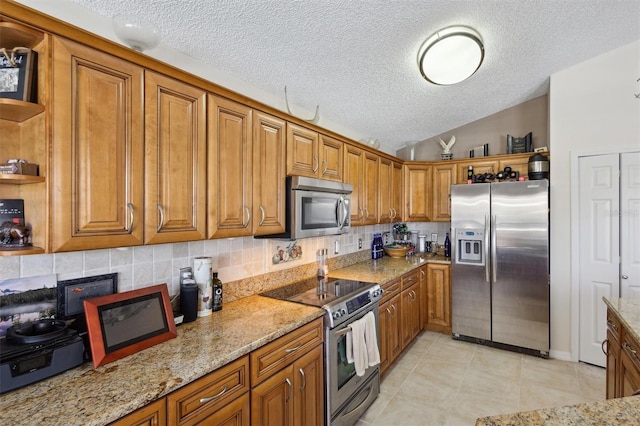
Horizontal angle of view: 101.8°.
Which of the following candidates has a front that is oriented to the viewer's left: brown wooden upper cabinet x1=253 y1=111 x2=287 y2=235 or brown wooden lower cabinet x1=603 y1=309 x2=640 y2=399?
the brown wooden lower cabinet

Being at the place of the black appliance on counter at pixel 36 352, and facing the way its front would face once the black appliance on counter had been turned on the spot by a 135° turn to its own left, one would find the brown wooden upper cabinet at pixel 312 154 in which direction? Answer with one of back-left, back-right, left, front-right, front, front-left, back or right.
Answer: right

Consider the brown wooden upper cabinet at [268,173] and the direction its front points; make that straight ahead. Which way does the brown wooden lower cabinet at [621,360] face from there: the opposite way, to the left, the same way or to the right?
the opposite way

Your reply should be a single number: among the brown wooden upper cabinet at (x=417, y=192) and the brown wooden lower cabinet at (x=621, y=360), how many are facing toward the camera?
1

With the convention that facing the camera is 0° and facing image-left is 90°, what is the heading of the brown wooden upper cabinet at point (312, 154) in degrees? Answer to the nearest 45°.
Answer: approximately 315°

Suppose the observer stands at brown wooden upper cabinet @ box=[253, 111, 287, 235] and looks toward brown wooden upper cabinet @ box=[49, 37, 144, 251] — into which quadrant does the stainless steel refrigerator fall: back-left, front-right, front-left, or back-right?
back-left

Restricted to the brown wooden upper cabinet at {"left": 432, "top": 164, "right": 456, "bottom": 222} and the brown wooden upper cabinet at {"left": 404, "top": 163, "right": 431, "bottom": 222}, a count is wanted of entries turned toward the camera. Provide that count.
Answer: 2

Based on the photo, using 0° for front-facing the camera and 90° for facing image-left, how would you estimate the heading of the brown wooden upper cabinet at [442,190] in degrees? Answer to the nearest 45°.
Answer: approximately 0°

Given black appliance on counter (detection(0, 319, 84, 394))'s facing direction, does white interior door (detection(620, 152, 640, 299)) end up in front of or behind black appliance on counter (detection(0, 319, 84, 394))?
in front

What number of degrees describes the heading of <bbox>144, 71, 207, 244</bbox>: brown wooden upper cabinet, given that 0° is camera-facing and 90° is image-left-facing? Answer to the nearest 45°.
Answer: approximately 315°

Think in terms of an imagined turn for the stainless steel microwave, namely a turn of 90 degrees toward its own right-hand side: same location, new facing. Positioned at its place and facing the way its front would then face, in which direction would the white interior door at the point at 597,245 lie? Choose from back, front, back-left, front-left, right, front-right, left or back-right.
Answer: back-left

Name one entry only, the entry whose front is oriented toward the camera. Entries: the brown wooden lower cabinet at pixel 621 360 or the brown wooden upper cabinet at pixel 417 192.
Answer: the brown wooden upper cabinet

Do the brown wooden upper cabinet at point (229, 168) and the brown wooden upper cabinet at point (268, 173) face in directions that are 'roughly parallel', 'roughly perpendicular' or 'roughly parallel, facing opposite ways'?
roughly parallel

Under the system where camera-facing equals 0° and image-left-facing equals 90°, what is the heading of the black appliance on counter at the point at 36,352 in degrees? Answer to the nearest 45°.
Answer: approximately 315°

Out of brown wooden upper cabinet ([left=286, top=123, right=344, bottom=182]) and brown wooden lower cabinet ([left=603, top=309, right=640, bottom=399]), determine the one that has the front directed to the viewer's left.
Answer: the brown wooden lower cabinet

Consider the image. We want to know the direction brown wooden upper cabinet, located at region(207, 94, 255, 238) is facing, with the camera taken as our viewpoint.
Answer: facing the viewer and to the right of the viewer

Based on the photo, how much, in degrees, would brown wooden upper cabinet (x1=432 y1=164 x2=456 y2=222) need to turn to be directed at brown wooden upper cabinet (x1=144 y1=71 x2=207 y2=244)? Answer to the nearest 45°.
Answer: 0° — it already faces it

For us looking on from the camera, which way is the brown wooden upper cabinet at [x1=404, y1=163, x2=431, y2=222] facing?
facing the viewer

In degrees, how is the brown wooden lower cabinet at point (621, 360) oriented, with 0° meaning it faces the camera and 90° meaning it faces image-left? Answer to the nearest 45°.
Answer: approximately 90°

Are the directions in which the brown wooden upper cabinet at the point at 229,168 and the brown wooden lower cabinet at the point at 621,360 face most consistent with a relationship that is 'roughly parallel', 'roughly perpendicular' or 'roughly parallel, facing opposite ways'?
roughly parallel, facing opposite ways

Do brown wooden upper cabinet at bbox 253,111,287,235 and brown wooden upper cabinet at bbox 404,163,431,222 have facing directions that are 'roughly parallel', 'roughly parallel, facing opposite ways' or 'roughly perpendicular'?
roughly perpendicular

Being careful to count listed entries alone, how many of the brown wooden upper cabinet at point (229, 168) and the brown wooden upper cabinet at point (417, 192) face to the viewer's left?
0
